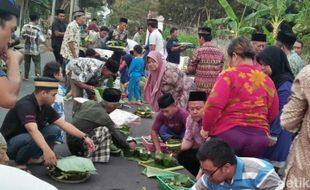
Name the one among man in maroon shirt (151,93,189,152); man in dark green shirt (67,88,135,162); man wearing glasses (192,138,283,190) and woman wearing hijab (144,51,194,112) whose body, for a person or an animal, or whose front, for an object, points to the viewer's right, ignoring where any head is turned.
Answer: man in dark green shirt (67,88,135,162)

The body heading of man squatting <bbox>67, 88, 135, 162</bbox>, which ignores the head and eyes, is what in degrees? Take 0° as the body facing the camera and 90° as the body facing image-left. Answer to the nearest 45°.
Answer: approximately 270°

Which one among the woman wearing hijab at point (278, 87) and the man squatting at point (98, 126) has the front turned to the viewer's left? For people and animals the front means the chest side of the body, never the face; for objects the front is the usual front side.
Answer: the woman wearing hijab

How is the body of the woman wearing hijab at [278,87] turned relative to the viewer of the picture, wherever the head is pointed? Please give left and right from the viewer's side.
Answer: facing to the left of the viewer

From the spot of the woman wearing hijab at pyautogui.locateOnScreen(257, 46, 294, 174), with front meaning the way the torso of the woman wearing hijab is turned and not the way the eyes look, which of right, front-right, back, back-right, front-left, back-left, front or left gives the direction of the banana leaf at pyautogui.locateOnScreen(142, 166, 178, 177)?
front

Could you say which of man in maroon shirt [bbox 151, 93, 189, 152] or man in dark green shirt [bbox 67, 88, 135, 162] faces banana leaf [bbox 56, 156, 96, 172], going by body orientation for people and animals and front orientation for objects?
man in maroon shirt [bbox 151, 93, 189, 152]

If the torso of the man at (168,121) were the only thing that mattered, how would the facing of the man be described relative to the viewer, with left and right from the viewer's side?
facing the viewer and to the left of the viewer

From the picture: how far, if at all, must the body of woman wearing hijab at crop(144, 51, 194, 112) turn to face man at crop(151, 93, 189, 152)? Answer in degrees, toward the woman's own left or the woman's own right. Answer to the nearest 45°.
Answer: approximately 45° to the woman's own left

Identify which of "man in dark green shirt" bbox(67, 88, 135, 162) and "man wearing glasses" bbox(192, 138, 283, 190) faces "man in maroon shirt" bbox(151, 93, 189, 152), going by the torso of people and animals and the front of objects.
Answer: "man in dark green shirt" bbox(67, 88, 135, 162)

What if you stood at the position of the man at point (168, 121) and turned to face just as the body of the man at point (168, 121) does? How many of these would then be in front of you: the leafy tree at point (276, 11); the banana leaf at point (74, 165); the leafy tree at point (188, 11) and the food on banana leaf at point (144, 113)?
1

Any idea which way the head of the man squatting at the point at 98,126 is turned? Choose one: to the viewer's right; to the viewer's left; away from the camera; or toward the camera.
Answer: to the viewer's right

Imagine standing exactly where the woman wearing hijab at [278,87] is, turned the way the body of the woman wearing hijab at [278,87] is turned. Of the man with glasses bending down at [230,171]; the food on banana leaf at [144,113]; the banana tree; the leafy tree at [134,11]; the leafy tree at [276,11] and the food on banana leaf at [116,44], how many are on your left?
1
